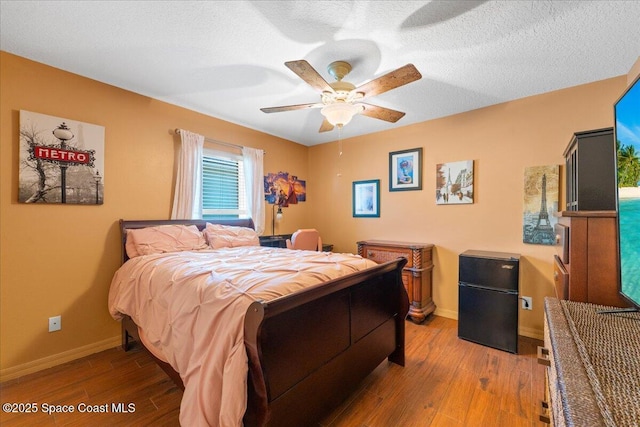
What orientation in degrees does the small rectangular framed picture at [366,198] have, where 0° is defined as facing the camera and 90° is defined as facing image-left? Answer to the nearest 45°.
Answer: approximately 45°

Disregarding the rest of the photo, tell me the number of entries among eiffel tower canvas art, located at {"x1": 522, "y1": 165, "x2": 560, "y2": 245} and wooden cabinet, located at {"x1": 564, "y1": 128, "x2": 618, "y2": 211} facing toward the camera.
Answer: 1

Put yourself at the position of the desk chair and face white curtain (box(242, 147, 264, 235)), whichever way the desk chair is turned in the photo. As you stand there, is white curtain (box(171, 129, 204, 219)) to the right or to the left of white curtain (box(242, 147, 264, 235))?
left

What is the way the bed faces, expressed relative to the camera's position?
facing the viewer and to the right of the viewer

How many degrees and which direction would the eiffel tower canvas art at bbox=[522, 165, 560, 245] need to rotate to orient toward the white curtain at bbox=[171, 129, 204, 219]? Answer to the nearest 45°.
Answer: approximately 45° to its right

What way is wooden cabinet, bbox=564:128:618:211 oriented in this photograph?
to the viewer's left

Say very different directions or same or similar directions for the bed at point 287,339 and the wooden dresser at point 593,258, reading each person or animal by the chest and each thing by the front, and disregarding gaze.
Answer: very different directions

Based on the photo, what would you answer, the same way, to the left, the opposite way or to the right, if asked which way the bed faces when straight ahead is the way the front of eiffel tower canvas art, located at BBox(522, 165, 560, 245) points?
to the left

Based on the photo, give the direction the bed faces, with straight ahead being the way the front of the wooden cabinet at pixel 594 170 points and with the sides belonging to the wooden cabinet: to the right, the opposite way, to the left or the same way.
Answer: the opposite way

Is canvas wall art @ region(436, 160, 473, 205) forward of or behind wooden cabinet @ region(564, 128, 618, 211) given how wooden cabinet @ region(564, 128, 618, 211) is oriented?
forward

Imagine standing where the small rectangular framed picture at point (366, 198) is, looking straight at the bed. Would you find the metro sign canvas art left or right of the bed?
right

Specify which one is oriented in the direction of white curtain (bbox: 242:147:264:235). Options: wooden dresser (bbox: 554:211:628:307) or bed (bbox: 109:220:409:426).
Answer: the wooden dresser

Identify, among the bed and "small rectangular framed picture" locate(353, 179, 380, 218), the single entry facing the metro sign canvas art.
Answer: the small rectangular framed picture

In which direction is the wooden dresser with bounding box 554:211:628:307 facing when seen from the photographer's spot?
facing to the left of the viewer
